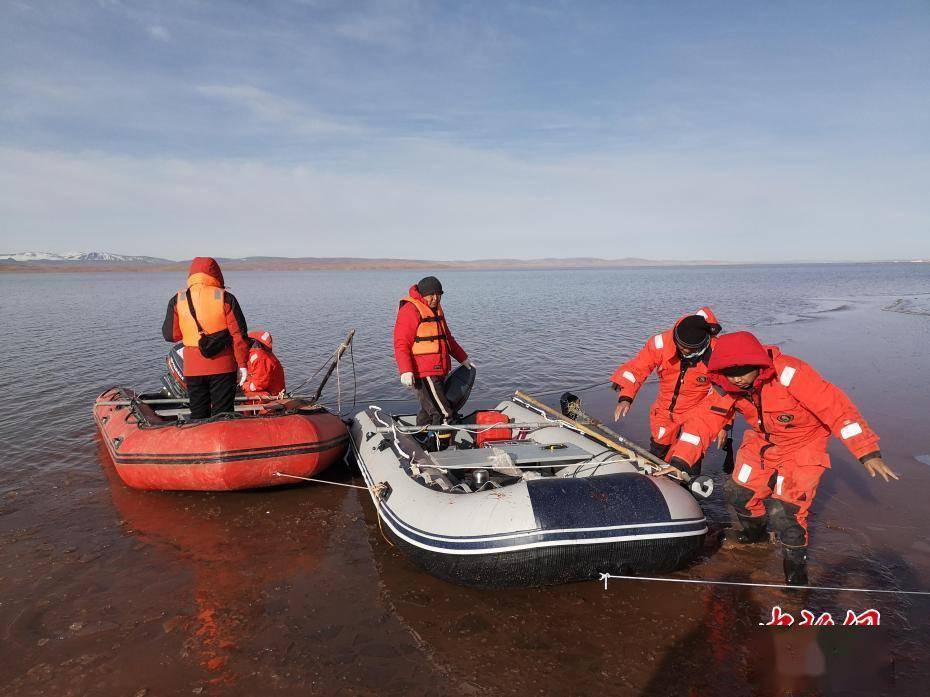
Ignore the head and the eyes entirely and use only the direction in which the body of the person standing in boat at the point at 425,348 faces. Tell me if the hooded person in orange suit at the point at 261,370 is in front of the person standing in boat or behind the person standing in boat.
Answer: behind

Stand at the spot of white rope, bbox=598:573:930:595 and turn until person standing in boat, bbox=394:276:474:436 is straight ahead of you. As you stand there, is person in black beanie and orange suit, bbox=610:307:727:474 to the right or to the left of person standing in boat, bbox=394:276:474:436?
right

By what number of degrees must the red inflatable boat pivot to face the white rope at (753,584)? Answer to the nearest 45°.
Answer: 0° — it already faces it

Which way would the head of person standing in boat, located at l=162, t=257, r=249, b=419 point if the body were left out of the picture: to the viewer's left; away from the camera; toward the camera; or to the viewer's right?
away from the camera

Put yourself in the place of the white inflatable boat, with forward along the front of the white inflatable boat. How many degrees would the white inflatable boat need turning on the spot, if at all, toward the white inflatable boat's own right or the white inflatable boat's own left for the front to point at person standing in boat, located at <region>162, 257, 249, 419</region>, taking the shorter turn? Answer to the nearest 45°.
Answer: approximately 180°

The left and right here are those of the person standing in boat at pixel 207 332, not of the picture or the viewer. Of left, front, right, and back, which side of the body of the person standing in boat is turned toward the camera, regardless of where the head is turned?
back

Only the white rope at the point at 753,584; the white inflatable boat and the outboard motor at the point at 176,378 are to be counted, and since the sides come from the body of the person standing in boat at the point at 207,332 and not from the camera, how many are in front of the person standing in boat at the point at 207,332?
1

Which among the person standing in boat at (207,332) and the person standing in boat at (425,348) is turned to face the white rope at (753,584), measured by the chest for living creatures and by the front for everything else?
the person standing in boat at (425,348)

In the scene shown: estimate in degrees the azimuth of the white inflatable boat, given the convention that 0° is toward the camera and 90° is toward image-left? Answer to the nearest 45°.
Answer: approximately 315°

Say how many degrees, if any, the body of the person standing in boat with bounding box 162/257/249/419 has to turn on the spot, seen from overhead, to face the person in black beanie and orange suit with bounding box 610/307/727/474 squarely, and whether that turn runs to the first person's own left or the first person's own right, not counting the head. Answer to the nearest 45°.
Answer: approximately 135° to the first person's own right
